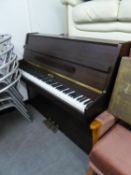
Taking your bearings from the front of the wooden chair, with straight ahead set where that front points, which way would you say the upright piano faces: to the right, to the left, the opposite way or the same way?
the same way

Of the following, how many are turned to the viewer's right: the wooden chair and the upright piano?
0

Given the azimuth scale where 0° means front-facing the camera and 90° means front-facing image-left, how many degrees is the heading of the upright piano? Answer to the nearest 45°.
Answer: approximately 45°

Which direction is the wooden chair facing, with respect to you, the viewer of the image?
facing the viewer and to the left of the viewer

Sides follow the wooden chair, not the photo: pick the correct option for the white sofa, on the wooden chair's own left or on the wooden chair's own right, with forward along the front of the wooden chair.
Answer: on the wooden chair's own right

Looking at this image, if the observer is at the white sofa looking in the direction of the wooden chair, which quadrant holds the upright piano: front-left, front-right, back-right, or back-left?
front-right
